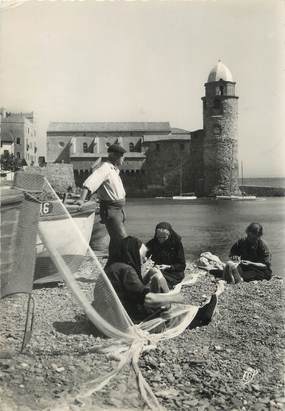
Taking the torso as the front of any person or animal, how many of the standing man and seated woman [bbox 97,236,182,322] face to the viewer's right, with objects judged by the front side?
2

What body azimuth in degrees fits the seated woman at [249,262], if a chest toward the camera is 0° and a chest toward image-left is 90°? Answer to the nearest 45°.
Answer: approximately 45°

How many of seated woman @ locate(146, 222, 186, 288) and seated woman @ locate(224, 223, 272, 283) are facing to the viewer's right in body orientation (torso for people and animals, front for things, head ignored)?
0

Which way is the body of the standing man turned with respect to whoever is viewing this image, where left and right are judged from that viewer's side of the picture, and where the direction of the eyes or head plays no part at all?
facing to the right of the viewer

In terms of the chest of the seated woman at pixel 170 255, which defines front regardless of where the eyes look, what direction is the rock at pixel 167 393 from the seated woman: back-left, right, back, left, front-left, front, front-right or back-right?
front-left

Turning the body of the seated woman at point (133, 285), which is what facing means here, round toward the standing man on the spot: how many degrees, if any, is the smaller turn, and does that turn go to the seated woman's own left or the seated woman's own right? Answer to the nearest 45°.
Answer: approximately 90° to the seated woman's own left

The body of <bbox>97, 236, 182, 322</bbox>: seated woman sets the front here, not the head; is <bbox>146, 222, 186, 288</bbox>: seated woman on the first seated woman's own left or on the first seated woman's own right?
on the first seated woman's own left

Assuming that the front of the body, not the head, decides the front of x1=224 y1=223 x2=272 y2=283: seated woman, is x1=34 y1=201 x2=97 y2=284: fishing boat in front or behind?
in front

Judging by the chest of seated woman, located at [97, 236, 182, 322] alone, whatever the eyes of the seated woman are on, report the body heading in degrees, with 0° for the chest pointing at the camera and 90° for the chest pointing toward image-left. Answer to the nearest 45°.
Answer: approximately 270°

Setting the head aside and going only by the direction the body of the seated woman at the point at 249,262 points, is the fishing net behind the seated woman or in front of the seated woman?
in front

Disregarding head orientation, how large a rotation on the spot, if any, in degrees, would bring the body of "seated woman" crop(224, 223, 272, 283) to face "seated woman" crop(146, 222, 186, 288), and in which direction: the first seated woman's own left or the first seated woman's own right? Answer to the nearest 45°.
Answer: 0° — they already face them
